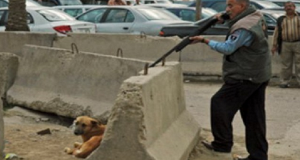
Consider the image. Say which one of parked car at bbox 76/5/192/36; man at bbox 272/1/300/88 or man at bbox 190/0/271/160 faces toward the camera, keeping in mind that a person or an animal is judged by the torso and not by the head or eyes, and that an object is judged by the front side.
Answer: man at bbox 272/1/300/88

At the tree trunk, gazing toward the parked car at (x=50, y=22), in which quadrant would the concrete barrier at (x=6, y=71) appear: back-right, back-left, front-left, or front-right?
back-right

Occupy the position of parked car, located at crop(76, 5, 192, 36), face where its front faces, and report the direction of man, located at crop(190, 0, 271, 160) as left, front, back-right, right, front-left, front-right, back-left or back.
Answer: back-left

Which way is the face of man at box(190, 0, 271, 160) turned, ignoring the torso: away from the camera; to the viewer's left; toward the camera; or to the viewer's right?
to the viewer's left

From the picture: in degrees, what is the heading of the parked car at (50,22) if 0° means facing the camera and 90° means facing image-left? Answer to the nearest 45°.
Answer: approximately 135°

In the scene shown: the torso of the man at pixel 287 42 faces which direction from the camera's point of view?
toward the camera

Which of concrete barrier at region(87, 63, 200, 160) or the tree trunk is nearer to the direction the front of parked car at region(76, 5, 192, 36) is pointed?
the tree trunk

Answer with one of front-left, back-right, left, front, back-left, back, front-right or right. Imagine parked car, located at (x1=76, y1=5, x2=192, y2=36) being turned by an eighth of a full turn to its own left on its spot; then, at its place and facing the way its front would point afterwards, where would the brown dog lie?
left

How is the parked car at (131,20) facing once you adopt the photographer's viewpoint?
facing away from the viewer and to the left of the viewer

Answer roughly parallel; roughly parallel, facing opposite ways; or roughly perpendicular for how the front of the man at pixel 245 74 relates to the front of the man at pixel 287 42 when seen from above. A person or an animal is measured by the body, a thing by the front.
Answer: roughly perpendicular

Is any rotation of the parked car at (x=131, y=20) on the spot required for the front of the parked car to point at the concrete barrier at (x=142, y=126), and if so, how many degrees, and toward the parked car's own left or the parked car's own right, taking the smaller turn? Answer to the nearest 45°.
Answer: approximately 135° to the parked car's own left

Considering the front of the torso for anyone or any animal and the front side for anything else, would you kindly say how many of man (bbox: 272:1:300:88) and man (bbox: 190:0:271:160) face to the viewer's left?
1

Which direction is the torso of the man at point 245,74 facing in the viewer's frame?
to the viewer's left

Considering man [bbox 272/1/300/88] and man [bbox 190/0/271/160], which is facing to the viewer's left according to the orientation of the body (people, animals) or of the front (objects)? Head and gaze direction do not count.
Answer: man [bbox 190/0/271/160]

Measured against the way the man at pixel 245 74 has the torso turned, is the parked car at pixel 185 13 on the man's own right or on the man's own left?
on the man's own right

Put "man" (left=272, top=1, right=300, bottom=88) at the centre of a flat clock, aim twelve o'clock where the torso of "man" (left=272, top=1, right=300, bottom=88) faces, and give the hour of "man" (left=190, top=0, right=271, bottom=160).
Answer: "man" (left=190, top=0, right=271, bottom=160) is roughly at 12 o'clock from "man" (left=272, top=1, right=300, bottom=88).

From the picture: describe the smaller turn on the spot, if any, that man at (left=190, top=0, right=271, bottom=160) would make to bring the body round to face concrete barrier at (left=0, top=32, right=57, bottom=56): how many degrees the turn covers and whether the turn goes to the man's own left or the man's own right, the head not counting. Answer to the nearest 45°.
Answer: approximately 45° to the man's own right
